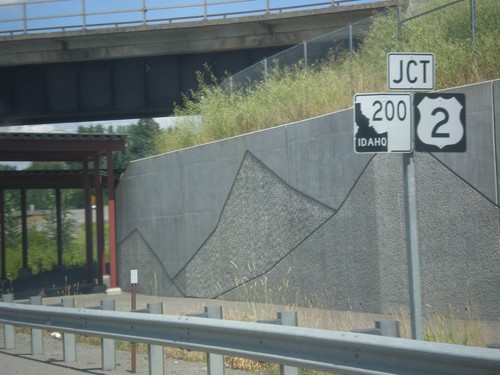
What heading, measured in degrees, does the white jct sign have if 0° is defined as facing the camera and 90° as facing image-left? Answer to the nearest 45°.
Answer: approximately 0°

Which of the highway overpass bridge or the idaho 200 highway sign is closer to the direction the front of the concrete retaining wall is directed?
the idaho 200 highway sign

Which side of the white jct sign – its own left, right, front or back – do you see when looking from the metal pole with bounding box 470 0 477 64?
back

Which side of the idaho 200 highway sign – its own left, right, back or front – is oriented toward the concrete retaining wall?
back

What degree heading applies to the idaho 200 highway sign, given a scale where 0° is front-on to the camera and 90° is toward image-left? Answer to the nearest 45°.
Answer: approximately 0°

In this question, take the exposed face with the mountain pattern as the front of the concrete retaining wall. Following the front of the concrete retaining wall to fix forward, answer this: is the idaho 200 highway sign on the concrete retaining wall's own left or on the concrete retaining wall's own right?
on the concrete retaining wall's own left

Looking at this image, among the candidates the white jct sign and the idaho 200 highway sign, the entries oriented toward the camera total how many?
2

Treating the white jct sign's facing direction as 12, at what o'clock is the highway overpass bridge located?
The highway overpass bridge is roughly at 5 o'clock from the white jct sign.

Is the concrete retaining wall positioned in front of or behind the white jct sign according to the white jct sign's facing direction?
behind
